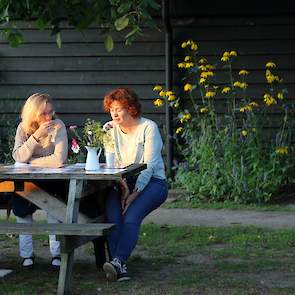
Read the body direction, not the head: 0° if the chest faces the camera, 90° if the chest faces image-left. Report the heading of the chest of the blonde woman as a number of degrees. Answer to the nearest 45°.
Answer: approximately 0°

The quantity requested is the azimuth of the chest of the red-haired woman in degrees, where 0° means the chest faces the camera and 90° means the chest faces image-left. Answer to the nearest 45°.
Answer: approximately 45°

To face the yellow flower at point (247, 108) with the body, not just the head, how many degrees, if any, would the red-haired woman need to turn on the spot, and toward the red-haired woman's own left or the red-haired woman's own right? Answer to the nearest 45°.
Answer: approximately 180°

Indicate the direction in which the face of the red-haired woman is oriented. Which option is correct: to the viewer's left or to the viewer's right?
to the viewer's left

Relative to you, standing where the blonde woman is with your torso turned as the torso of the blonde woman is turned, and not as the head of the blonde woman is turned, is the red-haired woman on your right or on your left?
on your left
